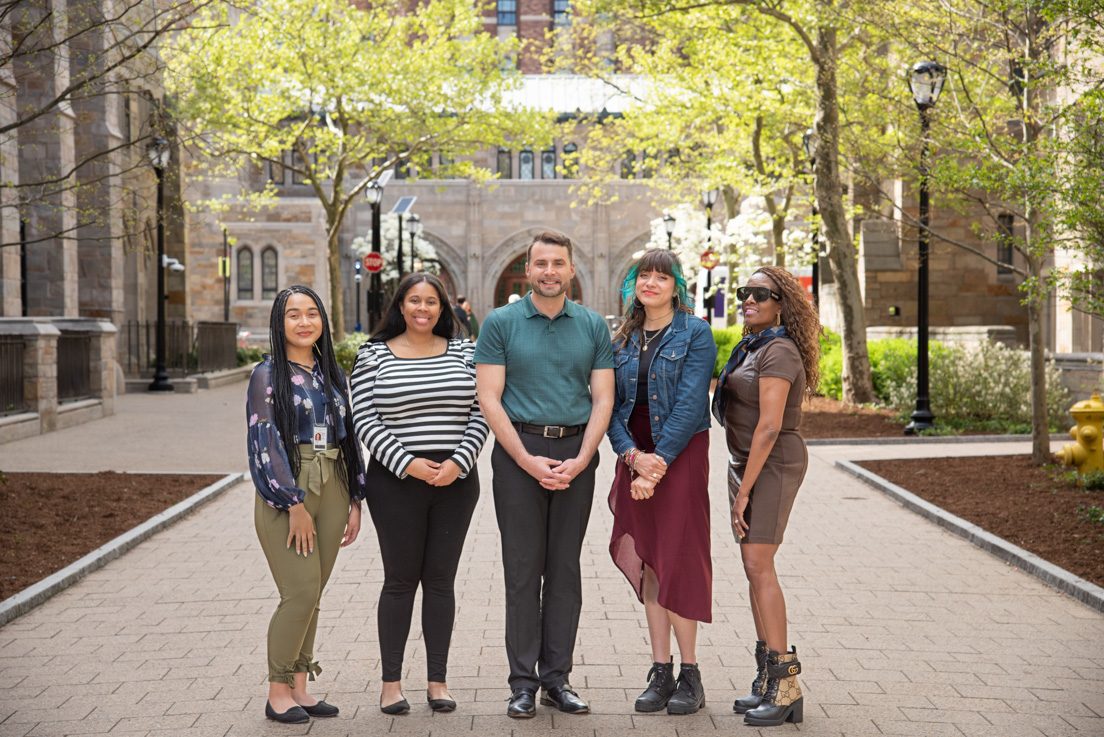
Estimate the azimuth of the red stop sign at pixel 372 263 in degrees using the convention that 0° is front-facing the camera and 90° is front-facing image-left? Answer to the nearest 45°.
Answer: approximately 0°

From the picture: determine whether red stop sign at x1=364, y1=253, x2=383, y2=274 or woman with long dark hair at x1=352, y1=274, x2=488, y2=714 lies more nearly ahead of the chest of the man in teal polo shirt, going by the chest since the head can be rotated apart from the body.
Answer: the woman with long dark hair

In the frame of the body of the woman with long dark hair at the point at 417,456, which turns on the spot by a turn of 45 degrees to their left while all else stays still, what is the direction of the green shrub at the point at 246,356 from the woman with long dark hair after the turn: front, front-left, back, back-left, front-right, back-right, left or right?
back-left

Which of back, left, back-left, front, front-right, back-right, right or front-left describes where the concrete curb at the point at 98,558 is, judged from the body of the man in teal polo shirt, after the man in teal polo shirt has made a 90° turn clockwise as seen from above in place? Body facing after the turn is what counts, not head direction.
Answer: front-right

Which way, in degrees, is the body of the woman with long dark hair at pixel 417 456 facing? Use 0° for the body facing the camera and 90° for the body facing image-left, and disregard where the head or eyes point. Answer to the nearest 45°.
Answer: approximately 0°

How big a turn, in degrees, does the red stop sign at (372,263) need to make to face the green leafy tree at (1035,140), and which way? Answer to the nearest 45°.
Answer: approximately 45° to its left

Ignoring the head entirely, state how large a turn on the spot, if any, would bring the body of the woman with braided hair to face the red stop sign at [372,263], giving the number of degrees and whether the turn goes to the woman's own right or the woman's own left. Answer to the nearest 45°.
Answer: approximately 135° to the woman's own left

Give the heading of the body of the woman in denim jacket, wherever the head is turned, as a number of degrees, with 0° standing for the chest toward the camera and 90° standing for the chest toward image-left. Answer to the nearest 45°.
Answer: approximately 45°

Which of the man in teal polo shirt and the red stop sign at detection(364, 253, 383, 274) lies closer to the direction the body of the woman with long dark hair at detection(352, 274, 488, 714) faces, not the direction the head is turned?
the man in teal polo shirt

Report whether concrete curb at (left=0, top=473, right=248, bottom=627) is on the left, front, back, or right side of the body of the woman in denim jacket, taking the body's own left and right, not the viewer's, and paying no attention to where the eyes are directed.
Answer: right
